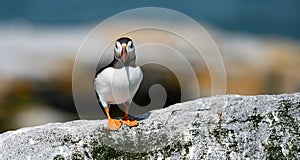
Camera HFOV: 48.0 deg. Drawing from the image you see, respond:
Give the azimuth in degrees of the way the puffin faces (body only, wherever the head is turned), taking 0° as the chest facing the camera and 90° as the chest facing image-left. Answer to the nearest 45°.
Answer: approximately 0°
